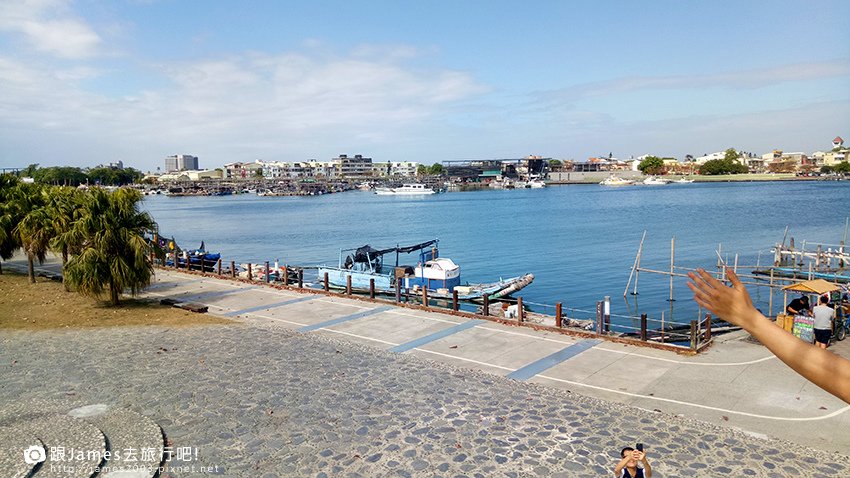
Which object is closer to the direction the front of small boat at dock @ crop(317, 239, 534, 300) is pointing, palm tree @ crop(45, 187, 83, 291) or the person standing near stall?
the person standing near stall

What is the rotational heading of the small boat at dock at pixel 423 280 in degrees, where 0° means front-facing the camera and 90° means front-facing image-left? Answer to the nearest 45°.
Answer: approximately 270°

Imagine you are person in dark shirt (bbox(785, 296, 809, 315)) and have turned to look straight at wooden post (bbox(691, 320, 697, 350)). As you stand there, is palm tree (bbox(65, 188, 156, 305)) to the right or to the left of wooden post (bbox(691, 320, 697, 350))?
right
